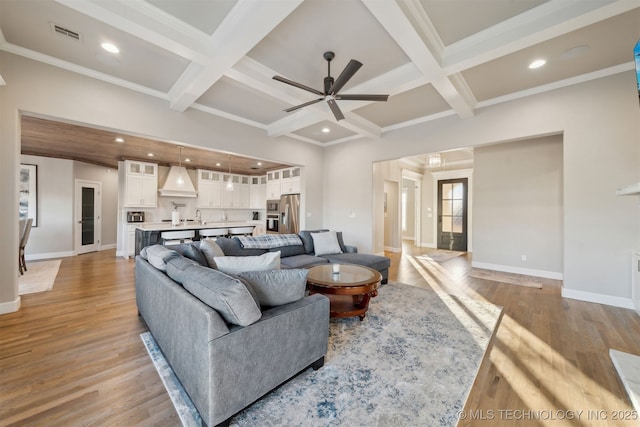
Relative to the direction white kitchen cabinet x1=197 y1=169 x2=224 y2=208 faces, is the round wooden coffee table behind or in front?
in front

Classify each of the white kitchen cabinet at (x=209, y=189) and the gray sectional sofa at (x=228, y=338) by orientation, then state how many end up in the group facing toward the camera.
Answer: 1

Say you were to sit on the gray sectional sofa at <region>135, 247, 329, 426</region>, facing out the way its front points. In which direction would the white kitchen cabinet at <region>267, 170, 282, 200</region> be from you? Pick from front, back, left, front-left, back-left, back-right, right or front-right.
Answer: front-left

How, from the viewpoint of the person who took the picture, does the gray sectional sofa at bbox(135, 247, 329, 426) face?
facing away from the viewer and to the right of the viewer

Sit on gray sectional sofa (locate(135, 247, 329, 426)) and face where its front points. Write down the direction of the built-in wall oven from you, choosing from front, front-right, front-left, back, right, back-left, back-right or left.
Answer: front-left

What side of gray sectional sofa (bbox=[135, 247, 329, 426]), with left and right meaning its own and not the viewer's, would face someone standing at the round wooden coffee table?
front

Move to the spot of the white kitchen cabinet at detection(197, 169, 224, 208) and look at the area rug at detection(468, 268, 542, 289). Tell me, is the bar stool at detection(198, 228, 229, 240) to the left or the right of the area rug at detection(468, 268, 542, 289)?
right

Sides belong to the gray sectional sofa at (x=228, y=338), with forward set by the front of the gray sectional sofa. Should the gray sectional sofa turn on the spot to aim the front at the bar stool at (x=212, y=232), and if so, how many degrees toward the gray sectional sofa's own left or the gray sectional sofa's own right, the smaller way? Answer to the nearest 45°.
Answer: approximately 45° to the gray sectional sofa's own left

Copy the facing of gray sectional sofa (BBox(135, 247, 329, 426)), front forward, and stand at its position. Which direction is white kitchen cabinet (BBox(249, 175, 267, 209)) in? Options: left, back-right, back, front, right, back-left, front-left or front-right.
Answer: front-left

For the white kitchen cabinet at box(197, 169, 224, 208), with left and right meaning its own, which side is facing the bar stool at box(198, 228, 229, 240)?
front

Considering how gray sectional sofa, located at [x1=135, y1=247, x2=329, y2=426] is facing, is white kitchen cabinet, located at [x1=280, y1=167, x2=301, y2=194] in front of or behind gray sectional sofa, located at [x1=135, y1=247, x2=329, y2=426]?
in front

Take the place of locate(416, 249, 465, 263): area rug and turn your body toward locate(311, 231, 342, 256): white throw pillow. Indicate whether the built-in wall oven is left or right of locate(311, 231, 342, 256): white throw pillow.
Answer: right
